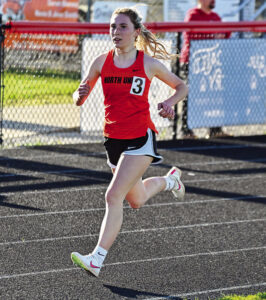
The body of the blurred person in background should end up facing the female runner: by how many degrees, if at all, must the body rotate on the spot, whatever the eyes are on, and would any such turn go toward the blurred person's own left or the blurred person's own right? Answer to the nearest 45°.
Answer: approximately 45° to the blurred person's own right

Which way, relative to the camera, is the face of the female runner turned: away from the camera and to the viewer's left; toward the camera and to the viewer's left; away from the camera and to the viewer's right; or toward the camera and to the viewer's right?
toward the camera and to the viewer's left

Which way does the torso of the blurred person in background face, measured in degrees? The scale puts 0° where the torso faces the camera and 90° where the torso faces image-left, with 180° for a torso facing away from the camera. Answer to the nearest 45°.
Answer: approximately 315°

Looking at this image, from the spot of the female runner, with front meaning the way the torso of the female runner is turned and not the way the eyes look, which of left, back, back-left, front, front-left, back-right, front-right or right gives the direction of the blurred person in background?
back-right
